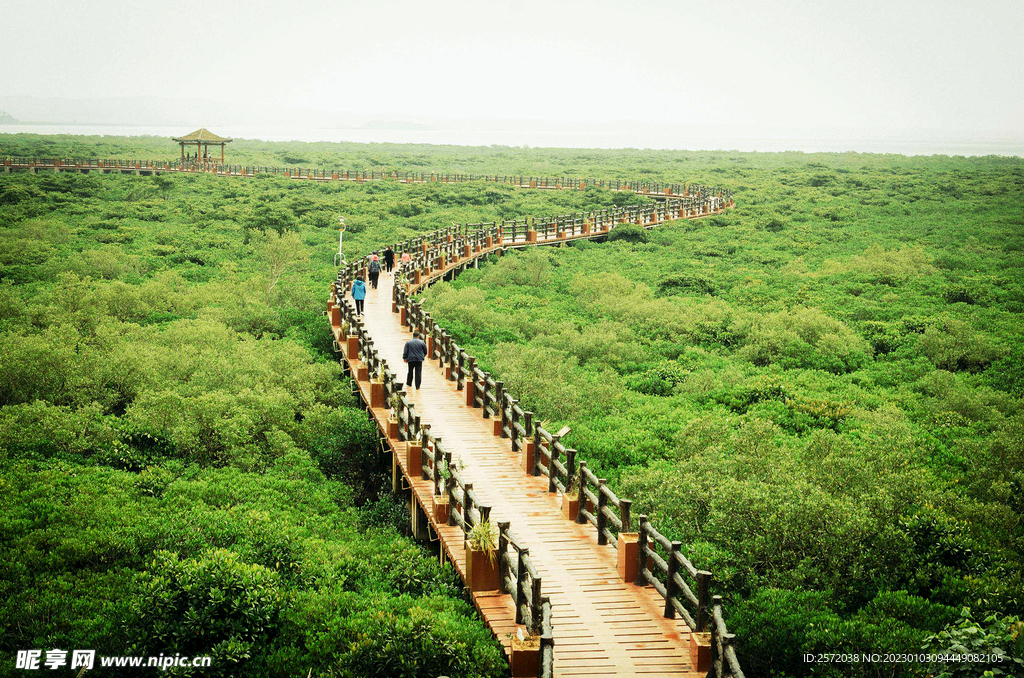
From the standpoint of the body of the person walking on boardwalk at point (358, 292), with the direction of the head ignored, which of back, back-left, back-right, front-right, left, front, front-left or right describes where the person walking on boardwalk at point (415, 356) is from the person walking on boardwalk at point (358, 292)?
back

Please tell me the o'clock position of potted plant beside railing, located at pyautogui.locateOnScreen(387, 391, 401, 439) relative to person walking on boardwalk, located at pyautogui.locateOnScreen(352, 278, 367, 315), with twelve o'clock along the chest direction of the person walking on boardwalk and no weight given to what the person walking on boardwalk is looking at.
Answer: The potted plant beside railing is roughly at 6 o'clock from the person walking on boardwalk.

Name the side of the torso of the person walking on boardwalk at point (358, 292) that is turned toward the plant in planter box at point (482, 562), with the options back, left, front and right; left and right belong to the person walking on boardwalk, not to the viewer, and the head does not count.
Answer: back

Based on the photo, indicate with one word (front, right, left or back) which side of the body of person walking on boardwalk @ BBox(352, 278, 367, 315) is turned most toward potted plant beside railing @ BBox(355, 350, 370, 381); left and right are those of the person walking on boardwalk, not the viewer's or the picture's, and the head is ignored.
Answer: back

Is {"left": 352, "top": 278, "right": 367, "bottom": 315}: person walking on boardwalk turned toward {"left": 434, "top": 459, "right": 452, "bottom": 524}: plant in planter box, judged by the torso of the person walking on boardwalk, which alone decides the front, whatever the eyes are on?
no

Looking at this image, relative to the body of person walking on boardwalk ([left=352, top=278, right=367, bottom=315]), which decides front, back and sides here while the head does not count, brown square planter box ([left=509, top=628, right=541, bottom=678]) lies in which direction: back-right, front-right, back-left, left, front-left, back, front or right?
back

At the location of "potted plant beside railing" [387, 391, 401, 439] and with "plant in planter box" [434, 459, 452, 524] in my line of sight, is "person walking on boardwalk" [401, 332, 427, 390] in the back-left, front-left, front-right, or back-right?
back-left

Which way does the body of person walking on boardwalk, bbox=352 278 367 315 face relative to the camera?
away from the camera

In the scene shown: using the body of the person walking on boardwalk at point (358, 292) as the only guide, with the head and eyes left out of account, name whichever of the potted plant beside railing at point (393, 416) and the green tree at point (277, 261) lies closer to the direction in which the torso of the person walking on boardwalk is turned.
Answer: the green tree
